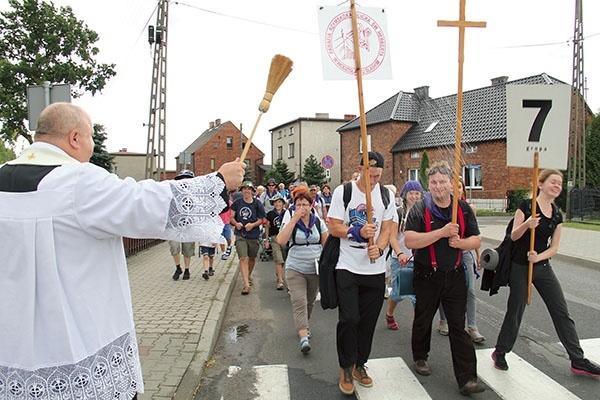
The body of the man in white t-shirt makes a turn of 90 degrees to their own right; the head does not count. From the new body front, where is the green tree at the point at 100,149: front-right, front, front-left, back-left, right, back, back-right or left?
front-right

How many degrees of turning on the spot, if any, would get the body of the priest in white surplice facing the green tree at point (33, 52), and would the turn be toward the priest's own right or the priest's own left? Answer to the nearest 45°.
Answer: approximately 45° to the priest's own left

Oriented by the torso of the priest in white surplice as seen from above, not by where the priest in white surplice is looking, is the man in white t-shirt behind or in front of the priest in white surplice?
in front

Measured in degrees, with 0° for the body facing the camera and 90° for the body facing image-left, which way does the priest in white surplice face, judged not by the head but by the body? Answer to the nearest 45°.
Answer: approximately 225°

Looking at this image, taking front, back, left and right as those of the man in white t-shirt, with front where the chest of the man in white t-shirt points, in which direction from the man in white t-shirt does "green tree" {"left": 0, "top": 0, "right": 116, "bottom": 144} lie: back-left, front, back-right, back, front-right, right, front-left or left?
back-right

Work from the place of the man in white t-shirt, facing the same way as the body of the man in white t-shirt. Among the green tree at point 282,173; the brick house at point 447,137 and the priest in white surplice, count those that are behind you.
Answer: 2

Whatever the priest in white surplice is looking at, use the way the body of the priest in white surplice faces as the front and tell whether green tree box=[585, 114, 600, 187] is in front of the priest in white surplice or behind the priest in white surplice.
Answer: in front

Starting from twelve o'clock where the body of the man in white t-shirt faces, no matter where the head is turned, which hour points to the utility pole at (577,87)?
The utility pole is roughly at 7 o'clock from the man in white t-shirt.

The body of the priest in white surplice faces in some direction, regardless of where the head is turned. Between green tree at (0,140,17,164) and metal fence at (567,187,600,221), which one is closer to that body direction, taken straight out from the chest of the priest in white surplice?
the metal fence

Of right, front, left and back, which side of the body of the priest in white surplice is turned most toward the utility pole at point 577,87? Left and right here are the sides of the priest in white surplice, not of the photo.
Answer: front

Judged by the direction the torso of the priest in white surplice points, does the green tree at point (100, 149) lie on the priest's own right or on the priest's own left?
on the priest's own left

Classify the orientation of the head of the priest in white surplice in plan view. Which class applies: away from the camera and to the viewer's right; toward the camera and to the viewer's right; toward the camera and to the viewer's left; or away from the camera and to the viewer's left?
away from the camera and to the viewer's right

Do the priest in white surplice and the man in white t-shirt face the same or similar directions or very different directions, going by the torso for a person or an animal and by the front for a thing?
very different directions

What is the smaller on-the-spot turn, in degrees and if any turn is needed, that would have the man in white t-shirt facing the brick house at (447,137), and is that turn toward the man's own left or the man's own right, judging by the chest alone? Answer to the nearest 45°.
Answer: approximately 180°

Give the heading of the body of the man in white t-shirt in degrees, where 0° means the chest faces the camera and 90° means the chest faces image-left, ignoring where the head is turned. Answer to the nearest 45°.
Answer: approximately 0°

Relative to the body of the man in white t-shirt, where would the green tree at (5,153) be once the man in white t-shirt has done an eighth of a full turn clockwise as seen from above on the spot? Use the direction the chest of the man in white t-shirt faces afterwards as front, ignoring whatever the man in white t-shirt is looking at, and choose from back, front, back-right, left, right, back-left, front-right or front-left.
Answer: right
